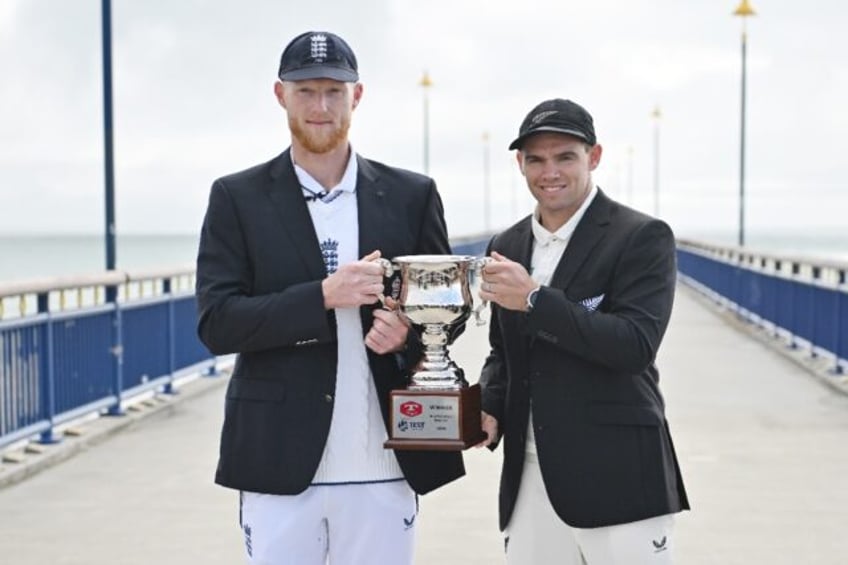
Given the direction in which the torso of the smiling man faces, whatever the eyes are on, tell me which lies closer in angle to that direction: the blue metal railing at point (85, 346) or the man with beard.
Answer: the man with beard

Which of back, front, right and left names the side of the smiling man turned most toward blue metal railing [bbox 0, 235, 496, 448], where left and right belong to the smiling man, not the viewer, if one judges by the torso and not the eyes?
right

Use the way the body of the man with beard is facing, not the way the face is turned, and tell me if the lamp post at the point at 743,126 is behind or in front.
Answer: behind

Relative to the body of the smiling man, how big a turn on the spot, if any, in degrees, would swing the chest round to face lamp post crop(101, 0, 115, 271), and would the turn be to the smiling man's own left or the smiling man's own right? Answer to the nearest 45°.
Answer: approximately 90° to the smiling man's own right

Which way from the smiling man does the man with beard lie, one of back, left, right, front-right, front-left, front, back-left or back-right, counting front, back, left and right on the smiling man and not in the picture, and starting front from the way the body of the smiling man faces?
front-right

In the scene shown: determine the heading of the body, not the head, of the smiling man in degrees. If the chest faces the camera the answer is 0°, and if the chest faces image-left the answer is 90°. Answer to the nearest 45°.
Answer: approximately 45°

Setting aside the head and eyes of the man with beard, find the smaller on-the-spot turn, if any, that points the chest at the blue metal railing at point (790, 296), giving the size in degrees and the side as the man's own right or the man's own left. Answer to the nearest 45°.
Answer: approximately 135° to the man's own left

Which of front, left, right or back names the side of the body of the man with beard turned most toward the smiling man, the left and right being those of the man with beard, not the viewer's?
left

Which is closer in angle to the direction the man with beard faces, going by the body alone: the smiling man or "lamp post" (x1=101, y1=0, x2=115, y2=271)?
the smiling man
